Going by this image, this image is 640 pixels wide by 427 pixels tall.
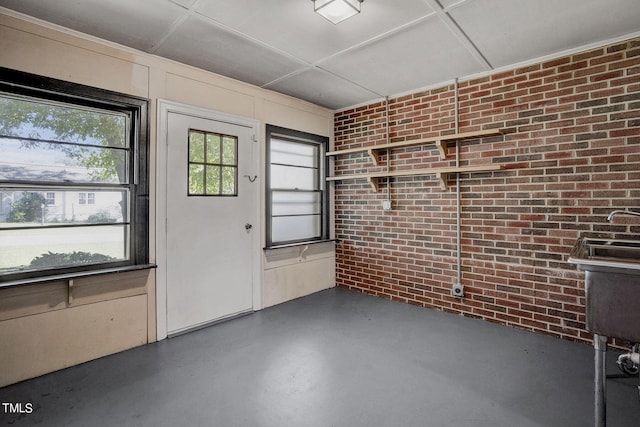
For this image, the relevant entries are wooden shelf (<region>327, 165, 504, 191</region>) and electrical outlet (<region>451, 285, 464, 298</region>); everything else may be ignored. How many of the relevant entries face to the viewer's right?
0

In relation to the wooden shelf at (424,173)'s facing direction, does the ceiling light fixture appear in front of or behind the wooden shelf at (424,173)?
in front

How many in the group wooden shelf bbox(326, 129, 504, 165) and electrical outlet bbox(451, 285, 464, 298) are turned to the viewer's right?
0

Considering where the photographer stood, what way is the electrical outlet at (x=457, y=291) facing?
facing the viewer

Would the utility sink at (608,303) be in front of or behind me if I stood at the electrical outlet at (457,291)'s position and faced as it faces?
in front

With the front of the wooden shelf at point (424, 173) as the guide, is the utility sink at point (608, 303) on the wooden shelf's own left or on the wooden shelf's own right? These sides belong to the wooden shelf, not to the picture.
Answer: on the wooden shelf's own left

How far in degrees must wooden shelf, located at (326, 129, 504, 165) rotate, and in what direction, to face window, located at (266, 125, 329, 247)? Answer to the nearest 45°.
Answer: approximately 45° to its right

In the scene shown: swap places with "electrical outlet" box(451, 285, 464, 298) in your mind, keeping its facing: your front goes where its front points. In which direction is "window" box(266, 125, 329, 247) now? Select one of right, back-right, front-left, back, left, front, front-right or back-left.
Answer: right

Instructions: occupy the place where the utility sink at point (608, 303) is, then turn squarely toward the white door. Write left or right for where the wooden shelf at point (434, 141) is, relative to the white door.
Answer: right

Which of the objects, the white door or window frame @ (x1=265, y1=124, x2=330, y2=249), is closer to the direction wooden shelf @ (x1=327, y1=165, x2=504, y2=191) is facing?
the white door

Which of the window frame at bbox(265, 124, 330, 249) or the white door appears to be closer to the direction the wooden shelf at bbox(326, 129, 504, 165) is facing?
the white door

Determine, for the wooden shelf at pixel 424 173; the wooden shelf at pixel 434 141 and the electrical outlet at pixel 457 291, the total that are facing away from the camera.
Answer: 0

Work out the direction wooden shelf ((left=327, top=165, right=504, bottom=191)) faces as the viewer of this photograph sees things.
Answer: facing the viewer and to the left of the viewer

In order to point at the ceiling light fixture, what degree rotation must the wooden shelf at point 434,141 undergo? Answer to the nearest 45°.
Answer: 0° — it already faces it
